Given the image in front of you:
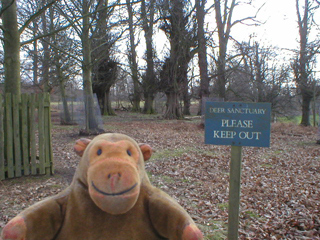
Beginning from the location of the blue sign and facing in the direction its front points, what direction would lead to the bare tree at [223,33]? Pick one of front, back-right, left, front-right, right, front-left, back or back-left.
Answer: back

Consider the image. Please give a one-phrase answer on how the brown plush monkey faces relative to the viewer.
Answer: facing the viewer

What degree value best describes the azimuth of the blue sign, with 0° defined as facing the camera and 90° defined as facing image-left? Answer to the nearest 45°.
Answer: approximately 0°

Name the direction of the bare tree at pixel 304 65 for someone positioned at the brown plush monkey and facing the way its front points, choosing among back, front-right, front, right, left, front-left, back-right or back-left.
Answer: back-left

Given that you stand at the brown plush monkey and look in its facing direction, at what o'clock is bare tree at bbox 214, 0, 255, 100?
The bare tree is roughly at 7 o'clock from the brown plush monkey.

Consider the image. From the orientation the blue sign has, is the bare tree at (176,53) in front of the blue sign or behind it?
behind

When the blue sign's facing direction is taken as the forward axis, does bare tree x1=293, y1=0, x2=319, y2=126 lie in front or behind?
behind

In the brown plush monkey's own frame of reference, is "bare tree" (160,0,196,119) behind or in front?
behind

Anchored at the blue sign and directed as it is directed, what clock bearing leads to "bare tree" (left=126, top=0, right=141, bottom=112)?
The bare tree is roughly at 5 o'clock from the blue sign.

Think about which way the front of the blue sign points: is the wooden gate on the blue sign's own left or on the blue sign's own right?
on the blue sign's own right

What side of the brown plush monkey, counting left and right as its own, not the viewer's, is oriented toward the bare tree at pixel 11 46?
back

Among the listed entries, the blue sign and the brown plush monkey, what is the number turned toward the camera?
2
